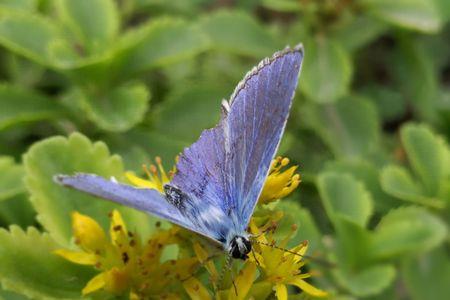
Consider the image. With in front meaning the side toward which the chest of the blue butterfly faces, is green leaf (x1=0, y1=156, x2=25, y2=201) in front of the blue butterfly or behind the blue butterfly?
behind

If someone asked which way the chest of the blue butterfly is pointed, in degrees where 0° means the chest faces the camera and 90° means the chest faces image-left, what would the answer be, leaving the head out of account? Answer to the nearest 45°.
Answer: approximately 315°

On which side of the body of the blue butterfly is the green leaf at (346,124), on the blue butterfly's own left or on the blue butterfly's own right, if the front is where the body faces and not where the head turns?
on the blue butterfly's own left

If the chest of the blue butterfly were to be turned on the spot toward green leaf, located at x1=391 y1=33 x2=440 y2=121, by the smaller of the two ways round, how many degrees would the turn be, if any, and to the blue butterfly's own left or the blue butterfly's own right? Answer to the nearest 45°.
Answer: approximately 90° to the blue butterfly's own left

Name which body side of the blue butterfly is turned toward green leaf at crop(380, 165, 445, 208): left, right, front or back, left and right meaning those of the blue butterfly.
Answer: left

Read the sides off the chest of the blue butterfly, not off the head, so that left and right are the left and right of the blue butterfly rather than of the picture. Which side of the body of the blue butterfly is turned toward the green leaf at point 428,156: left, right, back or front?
left

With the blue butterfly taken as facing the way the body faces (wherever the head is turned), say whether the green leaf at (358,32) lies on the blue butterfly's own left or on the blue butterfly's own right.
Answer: on the blue butterfly's own left
